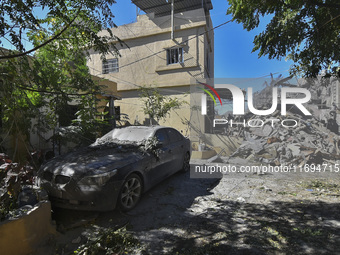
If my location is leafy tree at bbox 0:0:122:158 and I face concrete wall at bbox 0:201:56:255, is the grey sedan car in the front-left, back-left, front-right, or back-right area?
front-left

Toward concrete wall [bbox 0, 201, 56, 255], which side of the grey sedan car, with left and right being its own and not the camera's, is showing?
front

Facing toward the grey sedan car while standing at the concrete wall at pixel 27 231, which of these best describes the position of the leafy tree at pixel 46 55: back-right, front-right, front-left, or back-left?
front-left

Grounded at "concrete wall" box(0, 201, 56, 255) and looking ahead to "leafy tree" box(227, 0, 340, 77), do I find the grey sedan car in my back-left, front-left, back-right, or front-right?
front-left

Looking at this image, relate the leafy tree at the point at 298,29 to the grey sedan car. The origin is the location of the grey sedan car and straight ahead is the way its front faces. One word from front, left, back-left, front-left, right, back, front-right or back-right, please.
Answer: back-left

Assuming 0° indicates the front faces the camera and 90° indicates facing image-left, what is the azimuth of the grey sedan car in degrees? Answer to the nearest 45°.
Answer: approximately 45°

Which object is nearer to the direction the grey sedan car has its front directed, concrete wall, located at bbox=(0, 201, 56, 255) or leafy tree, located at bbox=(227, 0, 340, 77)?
the concrete wall
